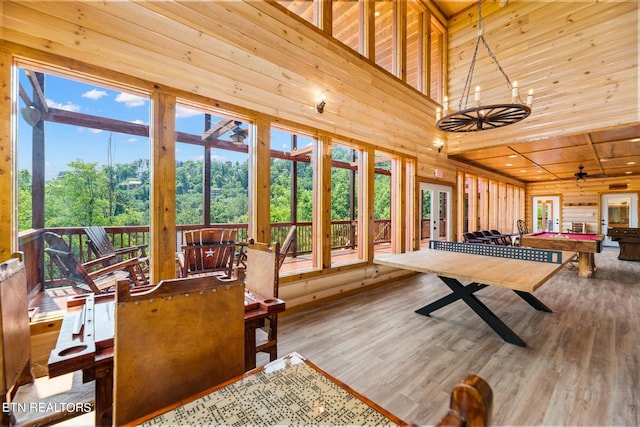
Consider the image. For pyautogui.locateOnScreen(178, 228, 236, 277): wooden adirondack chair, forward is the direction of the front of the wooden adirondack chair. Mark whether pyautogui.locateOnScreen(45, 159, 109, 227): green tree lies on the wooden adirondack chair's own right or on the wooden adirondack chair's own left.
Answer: on the wooden adirondack chair's own left

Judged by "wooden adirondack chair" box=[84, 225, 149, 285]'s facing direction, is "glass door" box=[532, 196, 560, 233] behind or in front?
in front

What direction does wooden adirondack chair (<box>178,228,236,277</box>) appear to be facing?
away from the camera

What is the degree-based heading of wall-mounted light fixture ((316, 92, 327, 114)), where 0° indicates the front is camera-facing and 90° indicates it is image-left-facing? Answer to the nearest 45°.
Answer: approximately 315°

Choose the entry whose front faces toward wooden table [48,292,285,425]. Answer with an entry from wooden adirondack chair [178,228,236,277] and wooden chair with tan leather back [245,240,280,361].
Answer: the wooden chair with tan leather back

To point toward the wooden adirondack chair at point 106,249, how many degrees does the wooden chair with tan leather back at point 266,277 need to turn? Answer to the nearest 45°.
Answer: approximately 90° to its right

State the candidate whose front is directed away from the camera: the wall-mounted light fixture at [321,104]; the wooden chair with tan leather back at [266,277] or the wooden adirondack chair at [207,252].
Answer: the wooden adirondack chair
